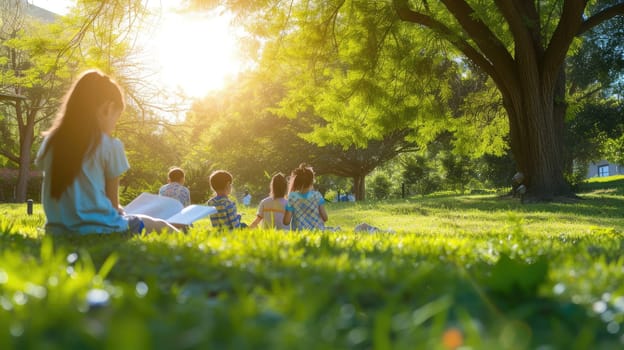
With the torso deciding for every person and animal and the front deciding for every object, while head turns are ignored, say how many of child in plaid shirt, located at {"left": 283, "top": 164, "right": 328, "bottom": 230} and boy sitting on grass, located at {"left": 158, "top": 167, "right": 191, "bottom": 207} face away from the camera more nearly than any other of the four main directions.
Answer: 2

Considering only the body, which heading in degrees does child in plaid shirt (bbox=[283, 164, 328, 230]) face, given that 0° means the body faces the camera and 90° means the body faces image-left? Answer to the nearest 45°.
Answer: approximately 180°

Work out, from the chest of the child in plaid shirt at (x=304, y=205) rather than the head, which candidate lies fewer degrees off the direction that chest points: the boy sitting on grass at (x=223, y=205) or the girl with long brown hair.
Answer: the boy sitting on grass

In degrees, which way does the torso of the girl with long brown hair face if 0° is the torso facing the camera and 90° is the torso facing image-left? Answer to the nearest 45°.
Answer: approximately 225°

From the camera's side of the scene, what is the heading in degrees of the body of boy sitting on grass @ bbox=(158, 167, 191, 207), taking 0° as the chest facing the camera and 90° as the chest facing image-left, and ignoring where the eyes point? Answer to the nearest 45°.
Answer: approximately 180°

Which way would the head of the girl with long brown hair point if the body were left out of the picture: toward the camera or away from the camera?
away from the camera

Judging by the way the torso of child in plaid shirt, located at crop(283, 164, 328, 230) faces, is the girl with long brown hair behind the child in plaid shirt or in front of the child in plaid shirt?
behind

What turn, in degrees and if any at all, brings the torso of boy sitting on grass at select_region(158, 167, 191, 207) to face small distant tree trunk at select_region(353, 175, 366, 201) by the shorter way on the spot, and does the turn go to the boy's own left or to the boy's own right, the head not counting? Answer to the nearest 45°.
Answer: approximately 45° to the boy's own right
